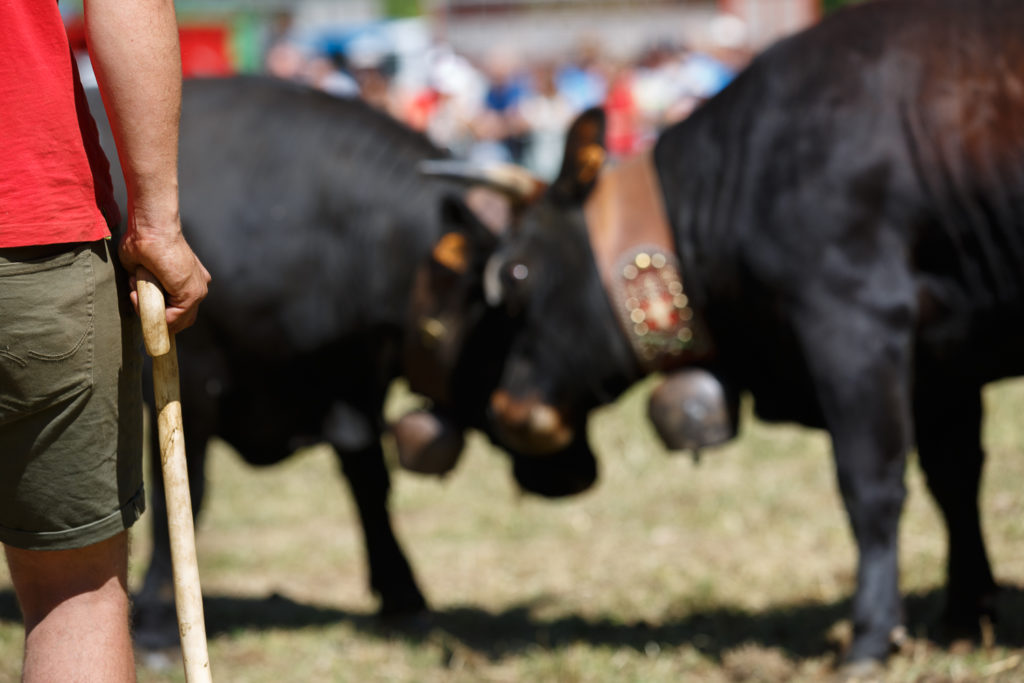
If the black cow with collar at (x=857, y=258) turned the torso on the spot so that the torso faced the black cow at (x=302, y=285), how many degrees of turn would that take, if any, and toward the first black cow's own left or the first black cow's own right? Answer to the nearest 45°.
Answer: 0° — it already faces it

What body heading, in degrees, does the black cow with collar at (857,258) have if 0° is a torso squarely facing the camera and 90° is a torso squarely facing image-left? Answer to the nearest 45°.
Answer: approximately 90°

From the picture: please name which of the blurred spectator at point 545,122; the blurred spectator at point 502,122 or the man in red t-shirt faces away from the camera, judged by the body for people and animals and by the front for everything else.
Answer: the man in red t-shirt

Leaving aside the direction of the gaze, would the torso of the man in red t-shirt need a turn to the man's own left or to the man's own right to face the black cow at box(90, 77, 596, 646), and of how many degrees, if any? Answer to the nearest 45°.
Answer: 0° — they already face it

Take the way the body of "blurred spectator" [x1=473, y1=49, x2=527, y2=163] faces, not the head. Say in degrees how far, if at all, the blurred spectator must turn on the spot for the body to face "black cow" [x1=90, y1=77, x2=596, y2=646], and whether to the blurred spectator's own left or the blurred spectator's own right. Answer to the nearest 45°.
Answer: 0° — they already face it

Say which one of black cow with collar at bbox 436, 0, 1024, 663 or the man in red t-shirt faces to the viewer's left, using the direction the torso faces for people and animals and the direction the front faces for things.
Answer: the black cow with collar

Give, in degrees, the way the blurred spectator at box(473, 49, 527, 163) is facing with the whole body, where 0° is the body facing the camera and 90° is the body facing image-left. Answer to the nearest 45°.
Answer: approximately 0°

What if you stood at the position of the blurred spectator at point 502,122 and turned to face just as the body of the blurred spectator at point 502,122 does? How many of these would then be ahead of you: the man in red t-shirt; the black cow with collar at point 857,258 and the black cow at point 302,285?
3

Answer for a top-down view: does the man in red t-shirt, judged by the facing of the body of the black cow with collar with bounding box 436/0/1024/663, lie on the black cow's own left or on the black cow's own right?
on the black cow's own left

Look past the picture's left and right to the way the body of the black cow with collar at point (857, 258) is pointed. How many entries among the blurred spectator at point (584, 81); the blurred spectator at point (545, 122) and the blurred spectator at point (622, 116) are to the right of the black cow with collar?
3

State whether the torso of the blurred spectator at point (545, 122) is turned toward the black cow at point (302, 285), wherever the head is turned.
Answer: yes

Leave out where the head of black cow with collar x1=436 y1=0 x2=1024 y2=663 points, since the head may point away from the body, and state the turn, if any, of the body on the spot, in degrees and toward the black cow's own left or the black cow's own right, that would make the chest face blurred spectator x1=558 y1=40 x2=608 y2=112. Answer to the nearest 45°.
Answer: approximately 90° to the black cow's own right
